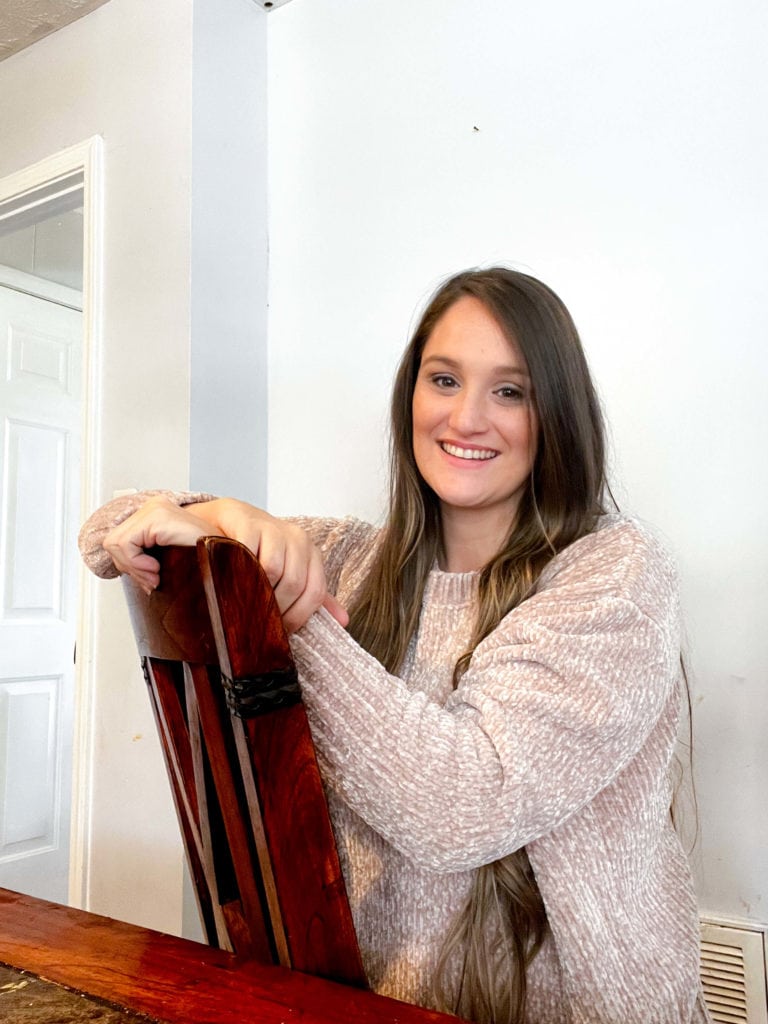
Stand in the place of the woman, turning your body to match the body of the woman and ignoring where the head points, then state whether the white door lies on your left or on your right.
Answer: on your right

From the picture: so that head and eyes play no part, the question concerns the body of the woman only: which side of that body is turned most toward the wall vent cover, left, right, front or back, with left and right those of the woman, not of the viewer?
back

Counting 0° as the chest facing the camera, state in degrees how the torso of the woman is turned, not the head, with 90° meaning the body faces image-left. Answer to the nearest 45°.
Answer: approximately 45°
